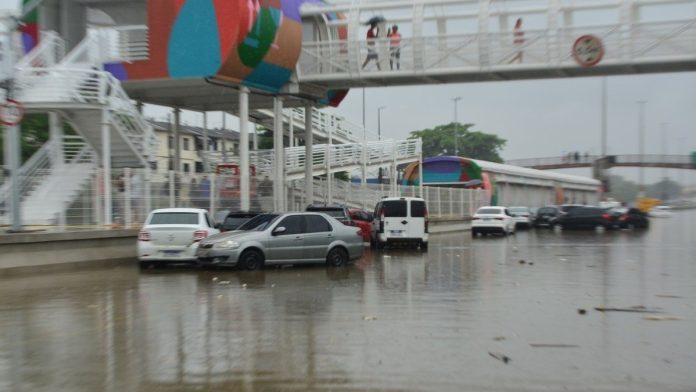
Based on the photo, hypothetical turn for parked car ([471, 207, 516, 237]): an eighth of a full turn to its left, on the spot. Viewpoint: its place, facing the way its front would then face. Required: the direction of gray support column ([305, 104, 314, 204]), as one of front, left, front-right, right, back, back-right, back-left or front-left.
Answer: left

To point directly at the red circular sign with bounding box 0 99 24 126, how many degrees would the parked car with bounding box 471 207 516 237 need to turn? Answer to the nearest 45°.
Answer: approximately 135° to its left

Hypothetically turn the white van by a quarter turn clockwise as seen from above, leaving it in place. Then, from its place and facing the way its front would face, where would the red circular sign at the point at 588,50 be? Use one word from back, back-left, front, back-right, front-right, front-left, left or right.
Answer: front

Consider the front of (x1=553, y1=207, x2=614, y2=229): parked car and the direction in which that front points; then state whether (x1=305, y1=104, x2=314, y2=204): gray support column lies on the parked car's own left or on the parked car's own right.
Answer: on the parked car's own left

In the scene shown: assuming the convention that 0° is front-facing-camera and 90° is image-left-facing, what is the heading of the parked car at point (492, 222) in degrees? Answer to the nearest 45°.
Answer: approximately 180°

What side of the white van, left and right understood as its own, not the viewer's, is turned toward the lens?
back
